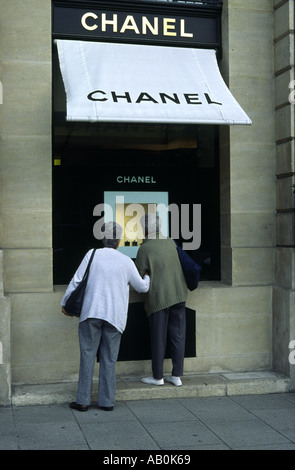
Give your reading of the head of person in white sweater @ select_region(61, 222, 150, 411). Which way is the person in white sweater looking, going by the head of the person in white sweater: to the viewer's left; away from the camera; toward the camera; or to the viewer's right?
away from the camera

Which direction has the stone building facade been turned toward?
toward the camera

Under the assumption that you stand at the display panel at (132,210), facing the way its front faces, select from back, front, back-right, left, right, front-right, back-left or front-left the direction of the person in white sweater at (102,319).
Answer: front

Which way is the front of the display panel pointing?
toward the camera

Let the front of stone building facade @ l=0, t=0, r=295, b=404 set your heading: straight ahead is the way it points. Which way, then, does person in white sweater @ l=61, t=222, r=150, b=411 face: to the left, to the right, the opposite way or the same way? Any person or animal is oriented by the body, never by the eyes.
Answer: the opposite way

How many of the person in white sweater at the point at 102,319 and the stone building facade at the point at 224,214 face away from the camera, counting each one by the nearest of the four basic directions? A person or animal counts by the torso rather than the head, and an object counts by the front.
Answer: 1

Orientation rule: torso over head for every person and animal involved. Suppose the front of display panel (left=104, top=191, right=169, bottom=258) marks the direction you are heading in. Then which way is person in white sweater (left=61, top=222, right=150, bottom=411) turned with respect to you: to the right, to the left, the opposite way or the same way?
the opposite way

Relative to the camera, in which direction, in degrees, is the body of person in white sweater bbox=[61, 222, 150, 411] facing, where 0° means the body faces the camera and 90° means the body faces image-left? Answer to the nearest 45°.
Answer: approximately 180°
